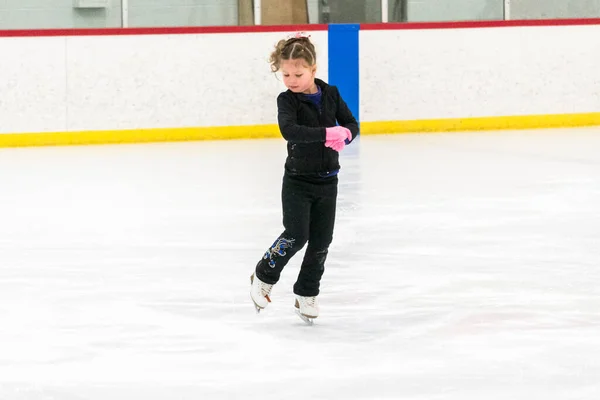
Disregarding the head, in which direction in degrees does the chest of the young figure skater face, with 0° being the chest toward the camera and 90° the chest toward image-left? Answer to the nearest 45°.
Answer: approximately 315°
